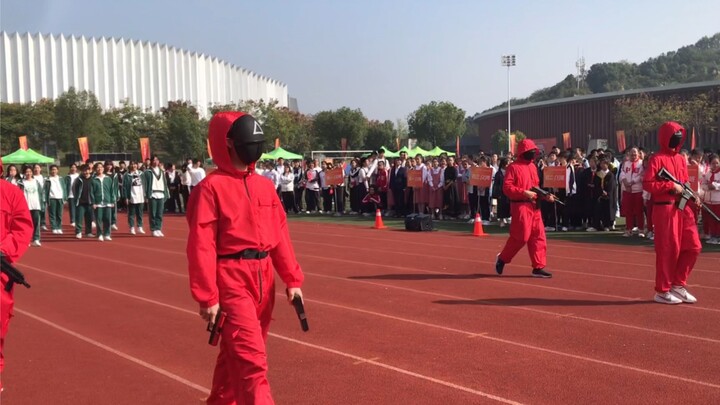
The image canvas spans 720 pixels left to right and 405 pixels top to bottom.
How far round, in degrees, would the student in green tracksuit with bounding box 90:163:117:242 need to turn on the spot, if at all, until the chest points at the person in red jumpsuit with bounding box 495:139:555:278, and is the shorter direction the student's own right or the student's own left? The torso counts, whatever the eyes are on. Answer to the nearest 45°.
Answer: approximately 45° to the student's own left

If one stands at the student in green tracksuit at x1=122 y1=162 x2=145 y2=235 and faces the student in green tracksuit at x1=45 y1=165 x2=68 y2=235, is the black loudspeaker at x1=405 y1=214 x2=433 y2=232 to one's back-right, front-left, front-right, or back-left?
back-right

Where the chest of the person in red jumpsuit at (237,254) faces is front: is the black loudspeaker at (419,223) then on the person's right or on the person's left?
on the person's left

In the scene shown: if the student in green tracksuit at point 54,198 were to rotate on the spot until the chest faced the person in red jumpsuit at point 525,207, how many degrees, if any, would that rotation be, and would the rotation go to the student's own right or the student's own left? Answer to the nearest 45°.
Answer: approximately 45° to the student's own left

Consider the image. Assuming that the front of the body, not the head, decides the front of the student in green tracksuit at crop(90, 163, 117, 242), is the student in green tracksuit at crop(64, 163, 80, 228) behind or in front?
behind

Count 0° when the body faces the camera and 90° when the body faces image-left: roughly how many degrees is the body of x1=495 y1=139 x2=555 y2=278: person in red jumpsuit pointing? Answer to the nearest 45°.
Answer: approximately 315°

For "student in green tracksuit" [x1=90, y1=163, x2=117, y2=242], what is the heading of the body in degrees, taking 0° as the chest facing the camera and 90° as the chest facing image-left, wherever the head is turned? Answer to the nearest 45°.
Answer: approximately 0°

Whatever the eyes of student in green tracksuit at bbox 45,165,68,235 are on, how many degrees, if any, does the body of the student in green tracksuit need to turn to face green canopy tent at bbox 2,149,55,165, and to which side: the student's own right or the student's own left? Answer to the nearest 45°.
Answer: approximately 180°

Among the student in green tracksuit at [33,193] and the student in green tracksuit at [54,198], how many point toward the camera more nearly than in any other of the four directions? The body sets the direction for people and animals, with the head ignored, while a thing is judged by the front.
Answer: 2
